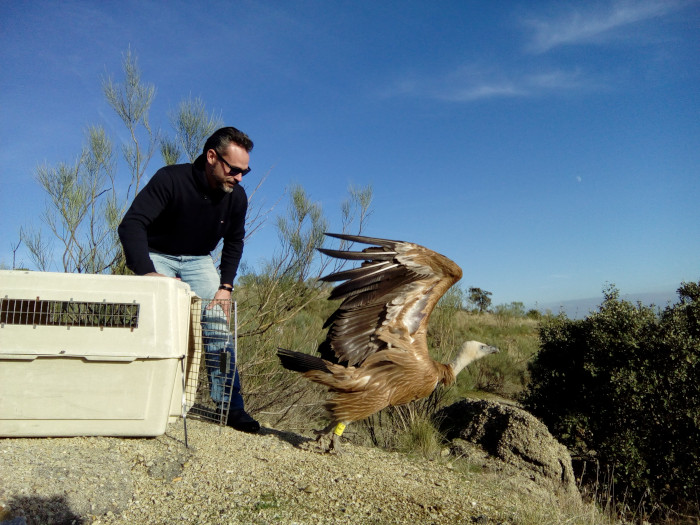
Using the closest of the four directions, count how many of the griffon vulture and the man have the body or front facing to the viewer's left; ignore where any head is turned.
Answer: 0

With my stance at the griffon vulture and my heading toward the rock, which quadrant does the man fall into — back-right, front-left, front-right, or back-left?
back-left

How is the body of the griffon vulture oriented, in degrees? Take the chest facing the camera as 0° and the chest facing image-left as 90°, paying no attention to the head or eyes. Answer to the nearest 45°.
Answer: approximately 270°

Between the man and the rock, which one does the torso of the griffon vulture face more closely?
the rock

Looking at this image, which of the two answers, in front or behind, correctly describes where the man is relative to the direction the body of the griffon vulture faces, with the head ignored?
behind

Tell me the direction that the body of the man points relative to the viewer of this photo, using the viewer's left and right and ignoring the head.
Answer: facing the viewer and to the right of the viewer

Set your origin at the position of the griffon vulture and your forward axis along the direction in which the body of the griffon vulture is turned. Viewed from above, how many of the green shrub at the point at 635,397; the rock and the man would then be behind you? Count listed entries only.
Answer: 1

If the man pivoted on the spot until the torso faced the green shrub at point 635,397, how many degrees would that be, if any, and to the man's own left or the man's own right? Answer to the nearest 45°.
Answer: approximately 45° to the man's own left

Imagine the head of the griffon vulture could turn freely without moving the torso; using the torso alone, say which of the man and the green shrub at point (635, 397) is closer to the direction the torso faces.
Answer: the green shrub

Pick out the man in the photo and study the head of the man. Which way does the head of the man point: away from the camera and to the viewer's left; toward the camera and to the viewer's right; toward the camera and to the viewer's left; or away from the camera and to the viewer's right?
toward the camera and to the viewer's right

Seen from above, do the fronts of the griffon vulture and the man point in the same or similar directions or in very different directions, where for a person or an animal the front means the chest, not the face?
same or similar directions
